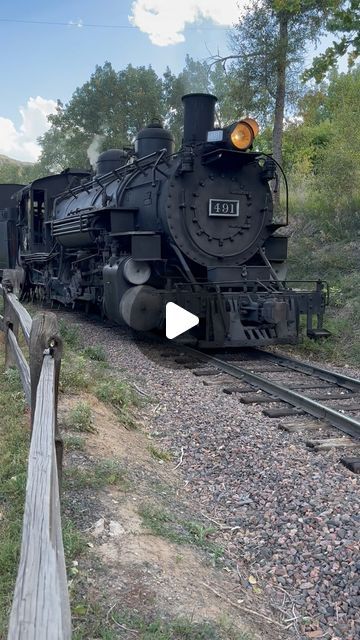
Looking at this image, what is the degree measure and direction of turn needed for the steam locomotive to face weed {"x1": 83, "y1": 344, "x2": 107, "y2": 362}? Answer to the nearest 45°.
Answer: approximately 90° to its right

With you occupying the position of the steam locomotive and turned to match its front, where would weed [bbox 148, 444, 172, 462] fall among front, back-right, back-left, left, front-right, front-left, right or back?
front-right

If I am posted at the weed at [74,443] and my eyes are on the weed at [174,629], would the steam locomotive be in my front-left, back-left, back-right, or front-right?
back-left

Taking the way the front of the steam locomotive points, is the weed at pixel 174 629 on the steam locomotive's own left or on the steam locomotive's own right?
on the steam locomotive's own right

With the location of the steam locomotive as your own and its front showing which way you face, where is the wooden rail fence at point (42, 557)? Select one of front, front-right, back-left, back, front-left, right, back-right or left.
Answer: front-right

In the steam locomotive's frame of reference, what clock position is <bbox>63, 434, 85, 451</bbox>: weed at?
The weed is roughly at 2 o'clock from the steam locomotive.

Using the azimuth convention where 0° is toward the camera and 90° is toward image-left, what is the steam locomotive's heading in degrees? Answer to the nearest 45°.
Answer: approximately 315°

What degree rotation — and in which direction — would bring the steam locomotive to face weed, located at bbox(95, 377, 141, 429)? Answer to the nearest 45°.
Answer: approximately 45° to its right

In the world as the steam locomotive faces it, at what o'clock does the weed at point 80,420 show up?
The weed is roughly at 2 o'clock from the steam locomotive.
